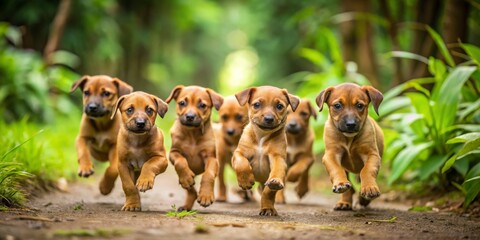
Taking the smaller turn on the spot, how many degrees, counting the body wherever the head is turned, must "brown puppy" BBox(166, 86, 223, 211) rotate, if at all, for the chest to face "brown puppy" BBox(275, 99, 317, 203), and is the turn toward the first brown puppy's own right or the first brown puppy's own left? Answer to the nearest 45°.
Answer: approximately 135° to the first brown puppy's own left

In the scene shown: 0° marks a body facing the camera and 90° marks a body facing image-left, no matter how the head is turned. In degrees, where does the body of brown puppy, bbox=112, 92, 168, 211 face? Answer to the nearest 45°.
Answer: approximately 0°

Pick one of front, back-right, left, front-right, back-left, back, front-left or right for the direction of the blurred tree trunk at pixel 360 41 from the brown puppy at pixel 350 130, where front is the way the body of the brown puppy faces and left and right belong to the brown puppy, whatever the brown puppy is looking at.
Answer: back

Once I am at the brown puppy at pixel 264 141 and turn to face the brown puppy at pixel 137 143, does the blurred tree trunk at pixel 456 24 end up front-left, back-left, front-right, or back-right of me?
back-right

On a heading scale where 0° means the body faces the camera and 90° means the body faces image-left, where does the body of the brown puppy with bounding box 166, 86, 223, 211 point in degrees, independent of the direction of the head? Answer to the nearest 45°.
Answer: approximately 0°

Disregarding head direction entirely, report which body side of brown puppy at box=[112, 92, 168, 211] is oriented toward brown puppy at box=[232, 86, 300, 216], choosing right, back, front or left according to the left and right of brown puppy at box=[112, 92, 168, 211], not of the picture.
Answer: left

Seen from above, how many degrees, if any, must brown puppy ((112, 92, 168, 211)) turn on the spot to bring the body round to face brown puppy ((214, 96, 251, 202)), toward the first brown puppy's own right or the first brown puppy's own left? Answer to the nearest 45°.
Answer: approximately 135° to the first brown puppy's own left

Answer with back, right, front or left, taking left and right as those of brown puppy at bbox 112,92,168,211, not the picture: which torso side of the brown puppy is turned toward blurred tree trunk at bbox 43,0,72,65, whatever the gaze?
back
